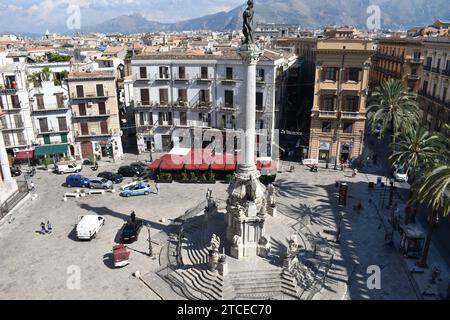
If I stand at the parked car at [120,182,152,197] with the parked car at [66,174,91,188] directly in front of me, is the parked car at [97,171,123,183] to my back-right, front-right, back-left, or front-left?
front-right

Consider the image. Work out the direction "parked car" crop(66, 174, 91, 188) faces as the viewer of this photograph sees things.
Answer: facing to the right of the viewer

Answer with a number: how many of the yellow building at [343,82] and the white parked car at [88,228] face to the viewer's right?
0

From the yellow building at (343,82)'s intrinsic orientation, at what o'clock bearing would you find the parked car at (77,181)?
The parked car is roughly at 2 o'clock from the yellow building.

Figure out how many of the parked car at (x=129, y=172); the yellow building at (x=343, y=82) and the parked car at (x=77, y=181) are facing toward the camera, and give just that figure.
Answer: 1

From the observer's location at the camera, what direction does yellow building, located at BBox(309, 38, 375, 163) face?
facing the viewer

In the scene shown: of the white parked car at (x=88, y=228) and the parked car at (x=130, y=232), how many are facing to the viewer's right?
0

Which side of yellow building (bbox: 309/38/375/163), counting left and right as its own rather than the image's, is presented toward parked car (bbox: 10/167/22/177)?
right
